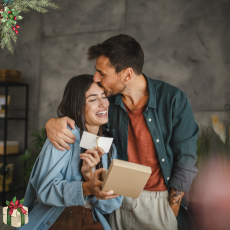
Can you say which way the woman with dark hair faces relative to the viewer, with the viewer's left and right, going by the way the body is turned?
facing the viewer and to the right of the viewer

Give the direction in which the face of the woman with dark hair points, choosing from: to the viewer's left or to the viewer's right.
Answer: to the viewer's right
